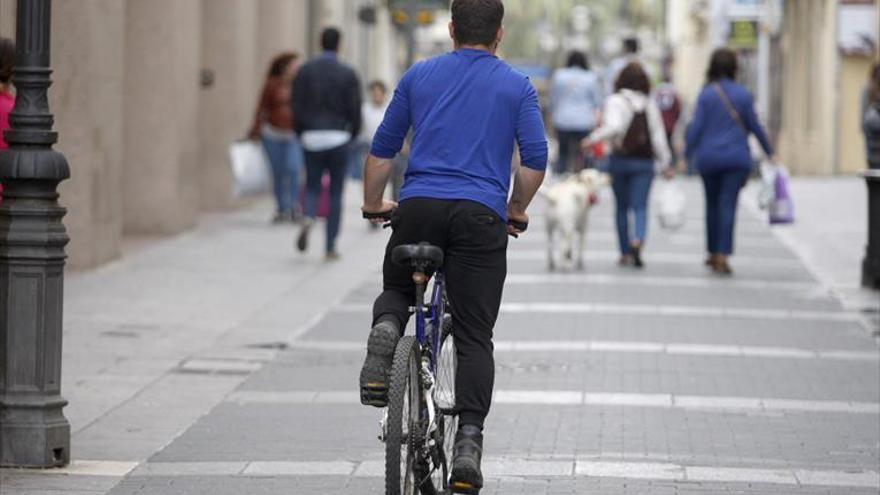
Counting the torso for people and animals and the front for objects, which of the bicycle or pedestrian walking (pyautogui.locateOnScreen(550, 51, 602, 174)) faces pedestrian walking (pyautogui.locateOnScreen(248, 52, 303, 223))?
the bicycle

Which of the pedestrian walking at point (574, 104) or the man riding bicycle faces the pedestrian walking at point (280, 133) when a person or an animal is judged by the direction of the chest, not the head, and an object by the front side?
the man riding bicycle

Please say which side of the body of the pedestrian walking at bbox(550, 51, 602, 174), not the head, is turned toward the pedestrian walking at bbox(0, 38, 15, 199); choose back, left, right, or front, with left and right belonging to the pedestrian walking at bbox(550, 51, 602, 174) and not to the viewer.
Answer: back

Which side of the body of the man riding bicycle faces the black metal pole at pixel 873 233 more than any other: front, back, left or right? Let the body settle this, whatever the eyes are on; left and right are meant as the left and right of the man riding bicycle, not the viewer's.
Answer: front

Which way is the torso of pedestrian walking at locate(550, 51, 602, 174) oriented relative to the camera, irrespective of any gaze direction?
away from the camera

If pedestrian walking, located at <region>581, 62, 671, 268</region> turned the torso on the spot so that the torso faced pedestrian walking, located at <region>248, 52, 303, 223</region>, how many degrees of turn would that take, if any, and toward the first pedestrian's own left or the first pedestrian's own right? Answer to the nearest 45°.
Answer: approximately 45° to the first pedestrian's own left

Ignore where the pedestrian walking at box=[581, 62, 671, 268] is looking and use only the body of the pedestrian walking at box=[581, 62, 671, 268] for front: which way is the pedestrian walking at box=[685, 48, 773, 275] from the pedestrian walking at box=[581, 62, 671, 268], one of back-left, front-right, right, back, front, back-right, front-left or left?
back-right

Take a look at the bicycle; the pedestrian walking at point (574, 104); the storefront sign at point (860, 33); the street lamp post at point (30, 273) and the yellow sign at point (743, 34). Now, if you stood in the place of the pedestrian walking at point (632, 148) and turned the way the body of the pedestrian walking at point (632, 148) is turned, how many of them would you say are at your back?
2

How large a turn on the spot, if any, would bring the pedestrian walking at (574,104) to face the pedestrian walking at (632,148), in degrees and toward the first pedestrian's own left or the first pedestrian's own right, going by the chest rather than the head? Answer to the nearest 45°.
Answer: approximately 180°

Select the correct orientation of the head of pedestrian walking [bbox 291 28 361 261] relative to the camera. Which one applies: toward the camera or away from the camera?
away from the camera

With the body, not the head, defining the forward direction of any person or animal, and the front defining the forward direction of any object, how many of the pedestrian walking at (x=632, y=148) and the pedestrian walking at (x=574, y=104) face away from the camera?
2

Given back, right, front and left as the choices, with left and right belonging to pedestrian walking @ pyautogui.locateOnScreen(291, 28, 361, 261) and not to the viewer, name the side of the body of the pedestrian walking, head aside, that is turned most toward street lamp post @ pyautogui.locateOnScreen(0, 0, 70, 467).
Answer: back
